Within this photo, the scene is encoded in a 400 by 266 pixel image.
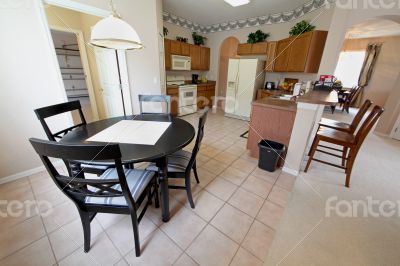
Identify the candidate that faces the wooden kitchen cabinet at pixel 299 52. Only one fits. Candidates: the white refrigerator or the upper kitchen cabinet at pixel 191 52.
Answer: the upper kitchen cabinet

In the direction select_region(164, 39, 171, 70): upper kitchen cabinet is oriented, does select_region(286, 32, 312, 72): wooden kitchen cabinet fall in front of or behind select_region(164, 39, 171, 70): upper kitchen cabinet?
in front

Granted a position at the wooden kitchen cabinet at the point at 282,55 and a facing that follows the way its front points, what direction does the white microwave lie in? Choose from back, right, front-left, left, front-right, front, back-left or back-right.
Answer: front-right

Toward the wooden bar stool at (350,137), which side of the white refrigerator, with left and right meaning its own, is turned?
left

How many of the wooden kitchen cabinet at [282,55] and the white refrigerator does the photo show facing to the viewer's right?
0

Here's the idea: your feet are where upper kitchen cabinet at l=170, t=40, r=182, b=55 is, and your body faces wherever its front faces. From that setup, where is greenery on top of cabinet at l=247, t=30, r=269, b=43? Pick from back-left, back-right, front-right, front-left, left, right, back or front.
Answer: front-left

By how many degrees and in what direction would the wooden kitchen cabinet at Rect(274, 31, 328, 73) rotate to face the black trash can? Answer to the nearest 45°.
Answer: approximately 45° to its left

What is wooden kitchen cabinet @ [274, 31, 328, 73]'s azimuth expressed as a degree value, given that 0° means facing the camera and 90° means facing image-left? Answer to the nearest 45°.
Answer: approximately 45°

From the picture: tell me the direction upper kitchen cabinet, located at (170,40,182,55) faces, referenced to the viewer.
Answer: facing the viewer and to the right of the viewer

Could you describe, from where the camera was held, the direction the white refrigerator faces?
facing the viewer and to the left of the viewer

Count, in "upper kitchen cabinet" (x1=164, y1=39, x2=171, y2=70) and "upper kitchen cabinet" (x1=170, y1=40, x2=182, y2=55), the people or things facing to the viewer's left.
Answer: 0

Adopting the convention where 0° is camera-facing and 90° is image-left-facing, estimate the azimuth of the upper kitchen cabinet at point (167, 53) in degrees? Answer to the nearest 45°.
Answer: approximately 315°

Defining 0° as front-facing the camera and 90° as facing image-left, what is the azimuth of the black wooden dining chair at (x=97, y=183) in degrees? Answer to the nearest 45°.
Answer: approximately 225°
